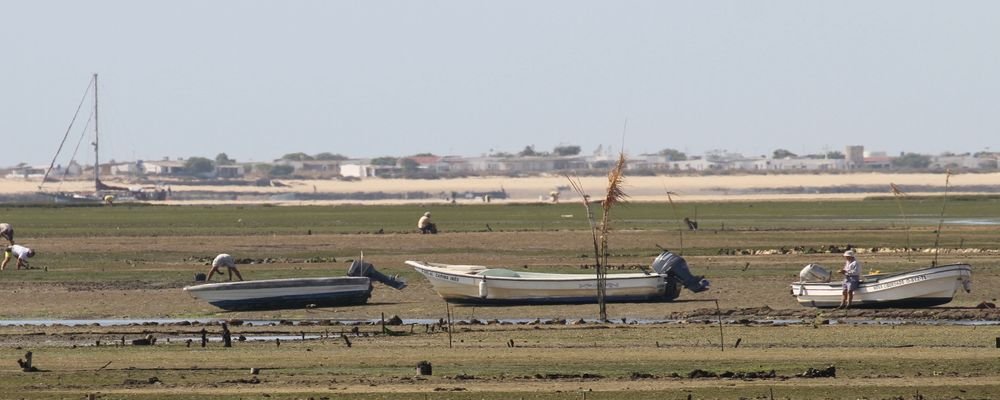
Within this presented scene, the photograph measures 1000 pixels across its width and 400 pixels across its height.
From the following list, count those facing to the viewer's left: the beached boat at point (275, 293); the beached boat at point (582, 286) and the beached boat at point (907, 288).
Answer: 2

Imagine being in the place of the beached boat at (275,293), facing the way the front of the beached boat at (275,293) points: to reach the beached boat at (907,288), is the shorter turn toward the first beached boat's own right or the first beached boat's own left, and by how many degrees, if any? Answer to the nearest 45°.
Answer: approximately 180°

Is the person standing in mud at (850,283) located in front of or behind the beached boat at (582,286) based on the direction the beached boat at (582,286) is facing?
behind

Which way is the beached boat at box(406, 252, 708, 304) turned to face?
to the viewer's left

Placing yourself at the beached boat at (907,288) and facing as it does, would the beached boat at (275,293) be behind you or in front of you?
behind

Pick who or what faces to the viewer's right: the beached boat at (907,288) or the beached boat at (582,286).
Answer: the beached boat at (907,288)

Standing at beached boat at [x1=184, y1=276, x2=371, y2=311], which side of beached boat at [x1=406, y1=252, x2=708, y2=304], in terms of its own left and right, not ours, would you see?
front

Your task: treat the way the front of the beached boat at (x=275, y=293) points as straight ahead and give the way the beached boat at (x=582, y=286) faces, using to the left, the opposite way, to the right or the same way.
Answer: the same way

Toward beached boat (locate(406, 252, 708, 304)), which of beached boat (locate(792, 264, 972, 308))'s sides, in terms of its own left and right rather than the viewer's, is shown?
back

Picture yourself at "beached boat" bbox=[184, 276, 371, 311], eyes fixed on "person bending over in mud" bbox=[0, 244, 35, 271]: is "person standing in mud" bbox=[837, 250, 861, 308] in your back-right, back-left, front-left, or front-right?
back-right

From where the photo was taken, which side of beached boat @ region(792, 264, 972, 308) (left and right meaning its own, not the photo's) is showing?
right

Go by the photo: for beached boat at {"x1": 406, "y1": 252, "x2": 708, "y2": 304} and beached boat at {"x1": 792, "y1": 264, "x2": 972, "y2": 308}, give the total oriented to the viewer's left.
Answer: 1

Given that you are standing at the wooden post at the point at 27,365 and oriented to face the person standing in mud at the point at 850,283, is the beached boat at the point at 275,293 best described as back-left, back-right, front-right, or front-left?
front-left

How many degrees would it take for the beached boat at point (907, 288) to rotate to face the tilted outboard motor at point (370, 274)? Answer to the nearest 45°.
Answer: approximately 180°

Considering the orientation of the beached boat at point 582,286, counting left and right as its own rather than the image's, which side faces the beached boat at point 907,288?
back
